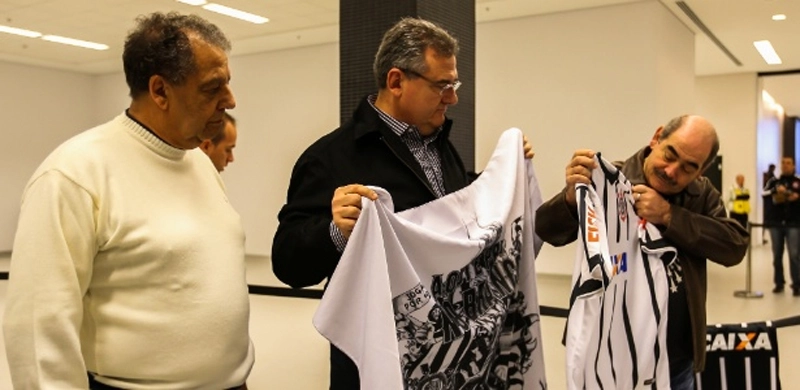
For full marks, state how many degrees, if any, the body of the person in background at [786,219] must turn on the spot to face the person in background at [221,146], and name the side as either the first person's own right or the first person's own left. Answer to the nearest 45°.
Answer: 0° — they already face them

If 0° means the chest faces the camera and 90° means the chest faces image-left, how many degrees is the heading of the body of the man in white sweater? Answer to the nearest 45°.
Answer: approximately 315°

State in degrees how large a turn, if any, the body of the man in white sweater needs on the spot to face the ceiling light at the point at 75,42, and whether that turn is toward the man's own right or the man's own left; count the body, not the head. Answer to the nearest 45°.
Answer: approximately 135° to the man's own left
